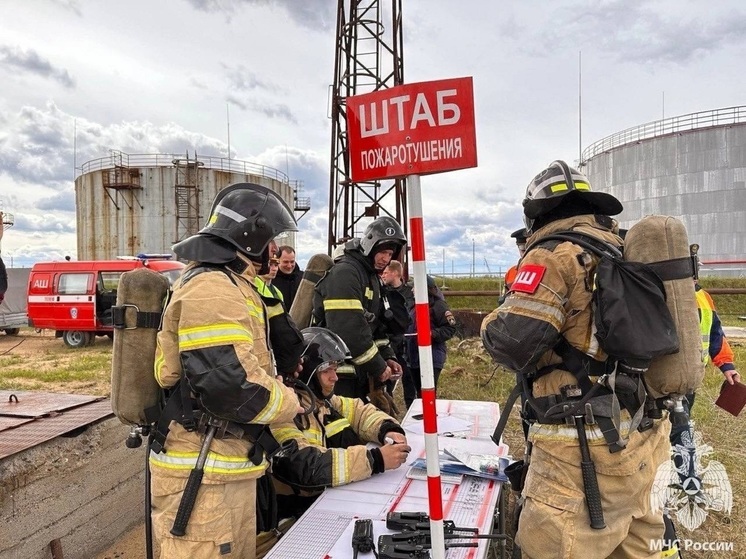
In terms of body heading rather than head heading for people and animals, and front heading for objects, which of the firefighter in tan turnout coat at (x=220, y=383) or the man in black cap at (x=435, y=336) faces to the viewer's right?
the firefighter in tan turnout coat

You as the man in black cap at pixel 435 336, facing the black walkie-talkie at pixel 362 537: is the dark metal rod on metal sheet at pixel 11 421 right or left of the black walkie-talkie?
right

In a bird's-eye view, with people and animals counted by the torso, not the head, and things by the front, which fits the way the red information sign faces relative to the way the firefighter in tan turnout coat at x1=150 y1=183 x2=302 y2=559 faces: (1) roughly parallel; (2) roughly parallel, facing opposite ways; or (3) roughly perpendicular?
roughly perpendicular

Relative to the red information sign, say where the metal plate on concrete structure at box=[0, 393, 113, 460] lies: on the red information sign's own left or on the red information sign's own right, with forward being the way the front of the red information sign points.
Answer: on the red information sign's own right

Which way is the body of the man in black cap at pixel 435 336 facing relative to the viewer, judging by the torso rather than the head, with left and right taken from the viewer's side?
facing the viewer and to the left of the viewer

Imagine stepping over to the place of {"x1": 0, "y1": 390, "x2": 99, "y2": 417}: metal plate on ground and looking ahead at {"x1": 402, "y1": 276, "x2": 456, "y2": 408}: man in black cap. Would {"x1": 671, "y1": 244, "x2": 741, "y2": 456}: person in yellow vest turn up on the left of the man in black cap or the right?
right

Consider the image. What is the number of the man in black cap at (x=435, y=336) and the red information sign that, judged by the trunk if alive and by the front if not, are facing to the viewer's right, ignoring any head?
0

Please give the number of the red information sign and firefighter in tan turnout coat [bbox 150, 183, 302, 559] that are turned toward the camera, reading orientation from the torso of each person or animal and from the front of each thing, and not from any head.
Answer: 1

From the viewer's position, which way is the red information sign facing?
facing the viewer

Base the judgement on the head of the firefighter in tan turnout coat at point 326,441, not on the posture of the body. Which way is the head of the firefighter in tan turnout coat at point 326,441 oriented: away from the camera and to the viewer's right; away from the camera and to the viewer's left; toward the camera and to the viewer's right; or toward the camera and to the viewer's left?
toward the camera and to the viewer's right

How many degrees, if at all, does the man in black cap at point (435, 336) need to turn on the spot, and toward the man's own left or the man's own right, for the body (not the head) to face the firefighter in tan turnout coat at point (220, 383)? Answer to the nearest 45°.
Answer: approximately 45° to the man's own left

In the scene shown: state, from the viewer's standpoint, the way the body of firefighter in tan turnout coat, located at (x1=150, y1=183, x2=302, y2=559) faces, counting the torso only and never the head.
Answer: to the viewer's right

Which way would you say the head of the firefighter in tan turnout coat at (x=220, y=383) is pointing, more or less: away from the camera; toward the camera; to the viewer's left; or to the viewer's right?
to the viewer's right

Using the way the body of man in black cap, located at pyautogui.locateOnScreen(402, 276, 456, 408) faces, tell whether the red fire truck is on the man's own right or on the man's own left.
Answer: on the man's own right
